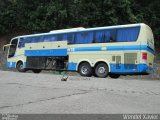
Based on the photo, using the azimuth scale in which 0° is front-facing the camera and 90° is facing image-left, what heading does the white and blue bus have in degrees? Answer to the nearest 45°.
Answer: approximately 135°
